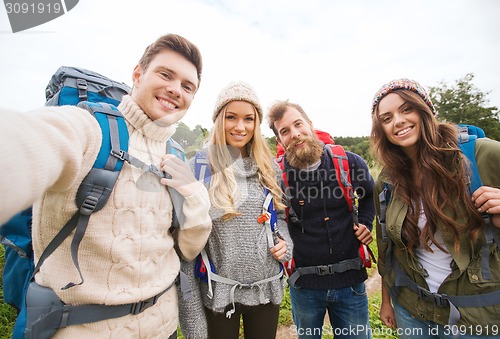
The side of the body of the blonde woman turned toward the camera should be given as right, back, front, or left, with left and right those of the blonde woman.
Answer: front

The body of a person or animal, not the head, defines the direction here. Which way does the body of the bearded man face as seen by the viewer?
toward the camera

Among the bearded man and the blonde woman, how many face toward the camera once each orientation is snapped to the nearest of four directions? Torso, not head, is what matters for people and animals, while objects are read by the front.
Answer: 2

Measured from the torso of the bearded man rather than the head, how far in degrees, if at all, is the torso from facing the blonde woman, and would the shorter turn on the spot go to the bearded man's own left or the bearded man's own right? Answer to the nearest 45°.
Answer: approximately 45° to the bearded man's own right

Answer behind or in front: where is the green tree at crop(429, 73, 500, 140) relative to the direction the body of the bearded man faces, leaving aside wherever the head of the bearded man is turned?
behind

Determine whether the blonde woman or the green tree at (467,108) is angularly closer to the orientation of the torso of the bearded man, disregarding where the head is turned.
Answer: the blonde woman
